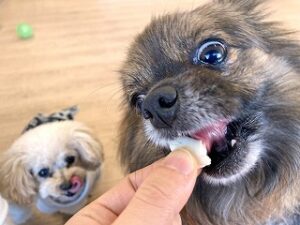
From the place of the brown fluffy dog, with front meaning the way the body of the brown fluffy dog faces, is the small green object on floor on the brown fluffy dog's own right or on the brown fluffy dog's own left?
on the brown fluffy dog's own right
